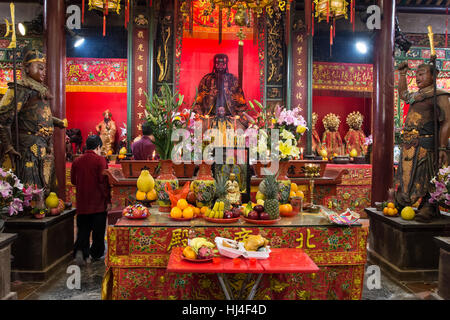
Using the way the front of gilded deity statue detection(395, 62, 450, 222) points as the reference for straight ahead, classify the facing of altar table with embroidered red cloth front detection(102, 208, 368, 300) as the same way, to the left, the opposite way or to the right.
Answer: to the left

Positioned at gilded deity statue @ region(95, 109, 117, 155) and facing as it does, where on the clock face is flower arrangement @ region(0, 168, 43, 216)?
The flower arrangement is roughly at 12 o'clock from the gilded deity statue.

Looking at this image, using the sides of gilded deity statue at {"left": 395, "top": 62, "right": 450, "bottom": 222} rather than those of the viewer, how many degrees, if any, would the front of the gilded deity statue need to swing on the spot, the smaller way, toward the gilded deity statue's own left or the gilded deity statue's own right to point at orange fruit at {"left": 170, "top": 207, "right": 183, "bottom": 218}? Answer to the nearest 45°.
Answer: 0° — it already faces it

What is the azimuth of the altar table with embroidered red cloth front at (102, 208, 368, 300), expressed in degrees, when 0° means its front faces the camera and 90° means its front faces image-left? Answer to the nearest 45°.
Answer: approximately 0°

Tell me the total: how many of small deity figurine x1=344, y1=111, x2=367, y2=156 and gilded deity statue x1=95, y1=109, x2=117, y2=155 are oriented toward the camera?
2

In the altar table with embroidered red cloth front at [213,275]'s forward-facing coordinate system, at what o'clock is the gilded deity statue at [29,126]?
The gilded deity statue is roughly at 4 o'clock from the altar table with embroidered red cloth front.

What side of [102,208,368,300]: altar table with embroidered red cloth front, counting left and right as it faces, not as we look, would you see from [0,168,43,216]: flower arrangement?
right

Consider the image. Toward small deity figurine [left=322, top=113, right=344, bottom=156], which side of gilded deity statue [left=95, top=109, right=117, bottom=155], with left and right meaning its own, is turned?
left
